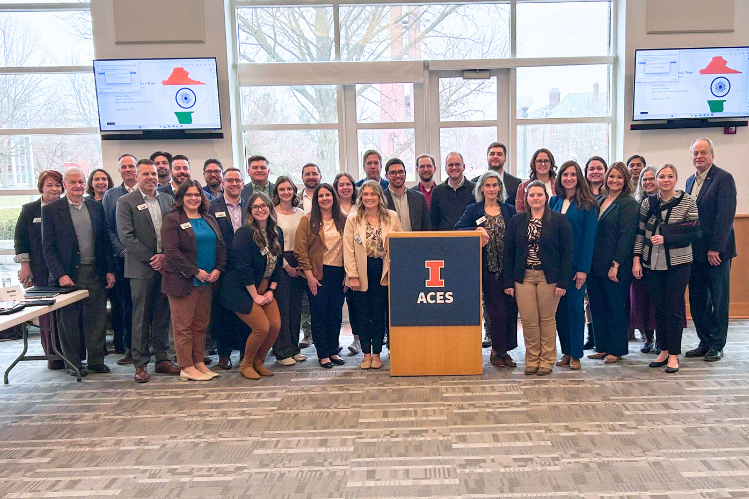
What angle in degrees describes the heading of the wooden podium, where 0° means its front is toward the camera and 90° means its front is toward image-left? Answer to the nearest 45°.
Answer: approximately 0°

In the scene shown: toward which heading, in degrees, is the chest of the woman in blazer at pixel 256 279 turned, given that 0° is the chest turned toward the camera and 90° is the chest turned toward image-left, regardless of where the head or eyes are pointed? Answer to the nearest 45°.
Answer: approximately 315°

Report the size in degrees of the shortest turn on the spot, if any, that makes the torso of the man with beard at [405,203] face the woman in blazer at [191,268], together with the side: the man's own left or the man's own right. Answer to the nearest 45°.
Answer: approximately 45° to the man's own right

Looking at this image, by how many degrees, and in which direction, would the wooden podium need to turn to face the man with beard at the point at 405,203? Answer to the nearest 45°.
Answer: approximately 180°

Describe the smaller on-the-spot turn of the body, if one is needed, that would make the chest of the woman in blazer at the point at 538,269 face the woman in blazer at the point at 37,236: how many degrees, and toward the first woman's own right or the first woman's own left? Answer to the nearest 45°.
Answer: approximately 90° to the first woman's own right

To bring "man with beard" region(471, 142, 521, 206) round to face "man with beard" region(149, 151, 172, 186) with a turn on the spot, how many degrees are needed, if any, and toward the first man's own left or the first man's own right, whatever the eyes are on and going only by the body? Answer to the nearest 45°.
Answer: approximately 90° to the first man's own right
